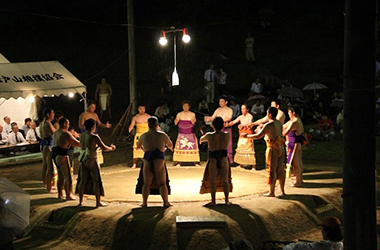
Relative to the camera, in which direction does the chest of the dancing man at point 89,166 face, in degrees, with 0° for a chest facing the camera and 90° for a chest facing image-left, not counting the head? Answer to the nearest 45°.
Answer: approximately 225°

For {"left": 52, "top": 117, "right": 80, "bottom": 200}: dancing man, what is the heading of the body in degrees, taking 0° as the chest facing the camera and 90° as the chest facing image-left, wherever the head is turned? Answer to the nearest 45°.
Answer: approximately 225°

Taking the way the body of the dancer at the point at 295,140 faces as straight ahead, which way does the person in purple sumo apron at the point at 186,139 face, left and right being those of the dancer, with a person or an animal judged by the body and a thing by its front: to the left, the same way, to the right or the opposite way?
to the left

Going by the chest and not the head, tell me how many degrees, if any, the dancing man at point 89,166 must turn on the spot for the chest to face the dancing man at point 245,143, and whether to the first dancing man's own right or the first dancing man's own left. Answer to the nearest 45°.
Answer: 0° — they already face them

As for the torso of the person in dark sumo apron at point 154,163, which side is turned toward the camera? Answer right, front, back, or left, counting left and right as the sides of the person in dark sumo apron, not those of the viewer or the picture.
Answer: back

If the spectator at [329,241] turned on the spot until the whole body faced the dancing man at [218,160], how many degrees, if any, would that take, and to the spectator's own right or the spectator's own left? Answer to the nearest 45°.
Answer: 0° — they already face them

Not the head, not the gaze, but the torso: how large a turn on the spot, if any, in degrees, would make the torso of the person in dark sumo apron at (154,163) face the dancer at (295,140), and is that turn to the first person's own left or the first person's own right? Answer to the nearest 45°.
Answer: approximately 45° to the first person's own right

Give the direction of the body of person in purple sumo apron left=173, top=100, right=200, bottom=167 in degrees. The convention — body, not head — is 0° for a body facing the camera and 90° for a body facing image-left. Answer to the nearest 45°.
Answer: approximately 0°

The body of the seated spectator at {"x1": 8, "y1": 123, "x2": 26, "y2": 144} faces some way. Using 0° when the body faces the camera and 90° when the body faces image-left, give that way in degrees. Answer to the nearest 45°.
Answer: approximately 315°

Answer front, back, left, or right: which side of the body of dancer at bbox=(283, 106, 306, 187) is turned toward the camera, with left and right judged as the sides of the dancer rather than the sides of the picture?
left

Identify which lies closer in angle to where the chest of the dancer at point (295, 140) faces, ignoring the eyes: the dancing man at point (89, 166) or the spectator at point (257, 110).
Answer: the dancing man

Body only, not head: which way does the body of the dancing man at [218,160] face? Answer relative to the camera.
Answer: away from the camera

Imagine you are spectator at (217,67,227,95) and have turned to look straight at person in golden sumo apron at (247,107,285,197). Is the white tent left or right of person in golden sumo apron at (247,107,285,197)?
right
